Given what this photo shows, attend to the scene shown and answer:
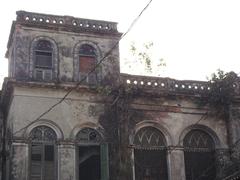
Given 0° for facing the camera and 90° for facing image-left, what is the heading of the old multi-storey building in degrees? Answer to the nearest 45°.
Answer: approximately 0°
